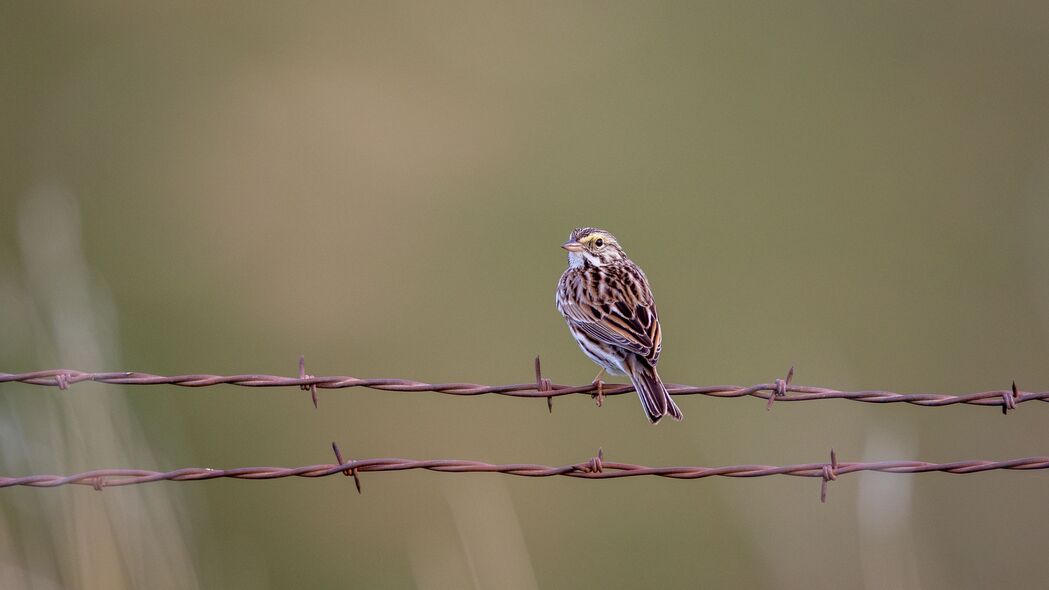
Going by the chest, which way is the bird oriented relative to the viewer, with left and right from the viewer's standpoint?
facing away from the viewer and to the left of the viewer

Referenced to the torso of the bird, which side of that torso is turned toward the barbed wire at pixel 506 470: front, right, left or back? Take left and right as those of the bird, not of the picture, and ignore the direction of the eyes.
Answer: left
